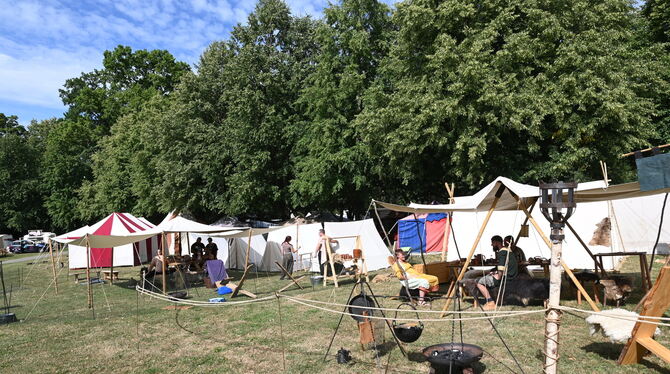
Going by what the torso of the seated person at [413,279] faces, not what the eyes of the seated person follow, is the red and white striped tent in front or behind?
behind

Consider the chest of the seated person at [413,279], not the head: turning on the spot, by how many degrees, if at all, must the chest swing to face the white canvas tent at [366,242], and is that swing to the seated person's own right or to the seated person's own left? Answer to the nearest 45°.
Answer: approximately 90° to the seated person's own left

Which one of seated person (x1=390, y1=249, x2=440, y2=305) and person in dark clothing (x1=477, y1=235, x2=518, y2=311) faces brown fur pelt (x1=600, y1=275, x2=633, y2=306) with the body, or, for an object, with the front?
the seated person

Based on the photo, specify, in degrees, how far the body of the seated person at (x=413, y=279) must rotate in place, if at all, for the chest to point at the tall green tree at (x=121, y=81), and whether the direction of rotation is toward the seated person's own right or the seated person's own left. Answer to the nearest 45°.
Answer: approximately 135° to the seated person's own left

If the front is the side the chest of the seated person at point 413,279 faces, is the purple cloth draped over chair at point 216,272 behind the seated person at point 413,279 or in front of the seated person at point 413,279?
behind

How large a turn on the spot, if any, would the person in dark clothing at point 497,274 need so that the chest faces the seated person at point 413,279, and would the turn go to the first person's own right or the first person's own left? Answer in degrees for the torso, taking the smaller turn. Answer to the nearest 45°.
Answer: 0° — they already face them

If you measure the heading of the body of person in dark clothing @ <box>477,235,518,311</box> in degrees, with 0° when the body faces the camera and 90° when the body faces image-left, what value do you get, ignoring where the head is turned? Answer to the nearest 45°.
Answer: approximately 90°

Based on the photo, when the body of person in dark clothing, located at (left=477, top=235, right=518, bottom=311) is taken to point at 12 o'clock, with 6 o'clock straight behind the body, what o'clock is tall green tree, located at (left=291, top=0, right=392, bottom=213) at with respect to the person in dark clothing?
The tall green tree is roughly at 2 o'clock from the person in dark clothing.

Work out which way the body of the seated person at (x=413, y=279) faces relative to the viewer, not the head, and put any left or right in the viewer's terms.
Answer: facing to the right of the viewer

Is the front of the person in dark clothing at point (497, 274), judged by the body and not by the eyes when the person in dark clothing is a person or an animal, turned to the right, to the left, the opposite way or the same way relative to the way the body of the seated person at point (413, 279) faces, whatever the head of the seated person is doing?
the opposite way

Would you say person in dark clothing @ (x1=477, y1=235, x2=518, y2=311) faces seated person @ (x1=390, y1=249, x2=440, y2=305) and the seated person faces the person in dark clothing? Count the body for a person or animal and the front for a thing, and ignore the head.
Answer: yes

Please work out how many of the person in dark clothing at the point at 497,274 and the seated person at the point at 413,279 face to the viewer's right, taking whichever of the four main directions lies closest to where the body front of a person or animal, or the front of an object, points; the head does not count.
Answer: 1

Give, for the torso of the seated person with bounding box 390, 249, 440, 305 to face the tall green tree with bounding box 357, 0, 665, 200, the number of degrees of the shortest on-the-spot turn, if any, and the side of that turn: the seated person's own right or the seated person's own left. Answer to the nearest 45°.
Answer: approximately 45° to the seated person's own left

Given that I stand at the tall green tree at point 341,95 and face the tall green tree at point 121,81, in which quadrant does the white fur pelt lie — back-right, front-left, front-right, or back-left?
back-left
